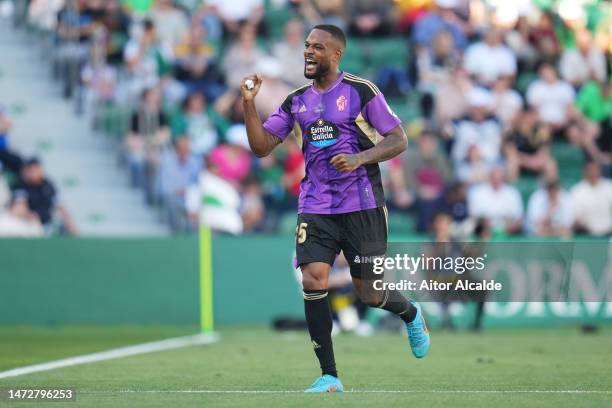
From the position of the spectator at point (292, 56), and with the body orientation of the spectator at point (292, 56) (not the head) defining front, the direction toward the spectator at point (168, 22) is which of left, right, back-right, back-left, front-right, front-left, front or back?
right

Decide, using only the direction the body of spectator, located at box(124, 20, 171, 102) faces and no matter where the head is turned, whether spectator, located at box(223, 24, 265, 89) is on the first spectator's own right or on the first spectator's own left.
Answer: on the first spectator's own left

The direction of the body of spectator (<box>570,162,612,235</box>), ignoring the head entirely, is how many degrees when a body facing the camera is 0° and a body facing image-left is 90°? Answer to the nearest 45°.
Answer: approximately 0°

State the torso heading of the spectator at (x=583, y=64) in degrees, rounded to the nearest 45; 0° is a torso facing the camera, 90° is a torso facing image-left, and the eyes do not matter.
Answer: approximately 0°

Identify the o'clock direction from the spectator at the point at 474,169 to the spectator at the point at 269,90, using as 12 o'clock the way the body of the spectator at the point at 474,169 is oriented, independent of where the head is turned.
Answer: the spectator at the point at 269,90 is roughly at 3 o'clock from the spectator at the point at 474,169.

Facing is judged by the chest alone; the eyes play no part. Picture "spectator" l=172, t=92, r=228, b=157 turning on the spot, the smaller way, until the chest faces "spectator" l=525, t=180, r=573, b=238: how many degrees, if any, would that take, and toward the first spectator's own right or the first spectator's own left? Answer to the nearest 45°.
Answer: approximately 90° to the first spectator's own left

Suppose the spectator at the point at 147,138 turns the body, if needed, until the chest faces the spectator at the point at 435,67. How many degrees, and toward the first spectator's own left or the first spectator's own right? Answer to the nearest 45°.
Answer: approximately 90° to the first spectator's own left

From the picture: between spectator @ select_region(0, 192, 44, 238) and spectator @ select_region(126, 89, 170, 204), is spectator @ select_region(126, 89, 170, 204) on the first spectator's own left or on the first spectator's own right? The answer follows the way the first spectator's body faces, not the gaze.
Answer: on the first spectator's own left
